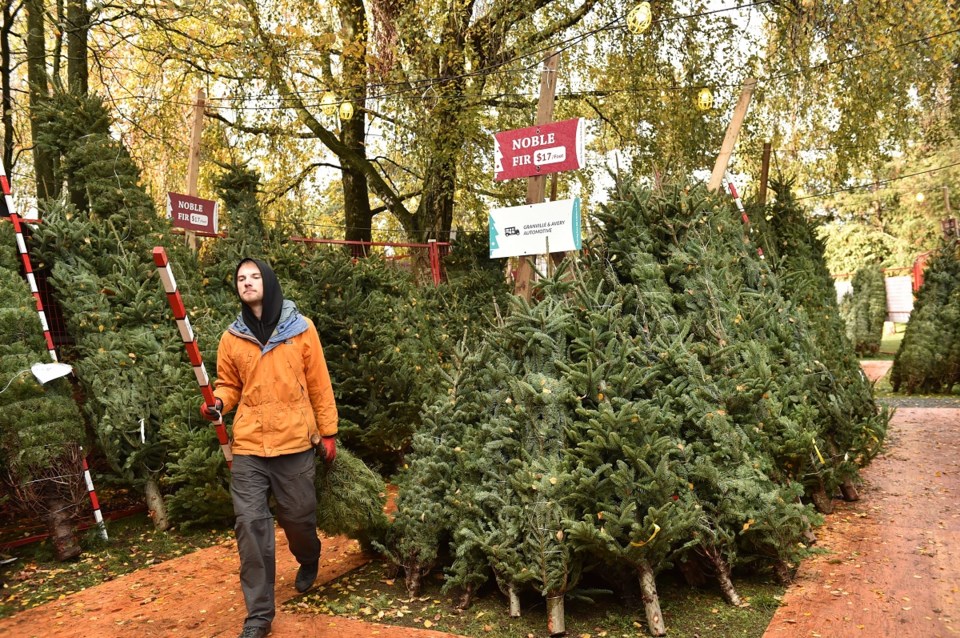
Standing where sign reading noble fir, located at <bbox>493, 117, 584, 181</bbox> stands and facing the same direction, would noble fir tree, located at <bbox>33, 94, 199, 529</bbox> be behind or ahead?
ahead

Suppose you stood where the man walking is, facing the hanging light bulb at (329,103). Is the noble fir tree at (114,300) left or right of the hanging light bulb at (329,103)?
left

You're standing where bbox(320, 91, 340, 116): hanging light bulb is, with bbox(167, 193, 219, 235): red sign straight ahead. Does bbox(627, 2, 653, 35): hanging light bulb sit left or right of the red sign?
left

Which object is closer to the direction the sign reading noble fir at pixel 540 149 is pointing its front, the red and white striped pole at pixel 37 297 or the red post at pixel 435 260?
the red and white striped pole

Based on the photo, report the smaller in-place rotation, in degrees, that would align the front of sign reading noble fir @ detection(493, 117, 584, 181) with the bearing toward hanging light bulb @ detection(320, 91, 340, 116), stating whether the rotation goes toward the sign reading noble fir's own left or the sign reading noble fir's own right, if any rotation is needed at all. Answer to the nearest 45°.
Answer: approximately 90° to the sign reading noble fir's own right

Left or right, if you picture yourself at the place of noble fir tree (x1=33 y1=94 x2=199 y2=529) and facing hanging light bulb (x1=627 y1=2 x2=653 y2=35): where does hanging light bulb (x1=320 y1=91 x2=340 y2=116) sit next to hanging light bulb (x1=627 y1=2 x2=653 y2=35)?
left

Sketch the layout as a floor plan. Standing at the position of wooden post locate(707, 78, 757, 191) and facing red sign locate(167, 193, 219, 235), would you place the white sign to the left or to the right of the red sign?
left

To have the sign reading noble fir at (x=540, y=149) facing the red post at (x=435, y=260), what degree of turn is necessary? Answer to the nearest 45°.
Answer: approximately 135° to its right

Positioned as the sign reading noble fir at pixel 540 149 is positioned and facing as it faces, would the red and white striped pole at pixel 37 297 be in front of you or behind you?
in front
